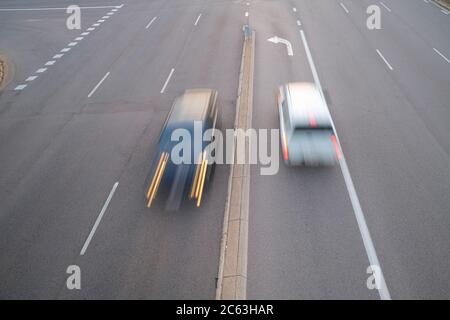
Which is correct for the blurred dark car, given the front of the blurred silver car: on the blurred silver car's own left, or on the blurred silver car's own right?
on the blurred silver car's own left

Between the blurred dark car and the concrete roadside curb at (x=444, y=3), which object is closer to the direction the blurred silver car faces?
the concrete roadside curb

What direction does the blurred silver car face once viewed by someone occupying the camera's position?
facing away from the viewer

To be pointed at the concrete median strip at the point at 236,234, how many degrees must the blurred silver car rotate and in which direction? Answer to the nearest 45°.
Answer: approximately 135° to its left

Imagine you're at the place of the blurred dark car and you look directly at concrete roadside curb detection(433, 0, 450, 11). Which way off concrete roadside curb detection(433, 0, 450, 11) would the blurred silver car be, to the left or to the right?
right

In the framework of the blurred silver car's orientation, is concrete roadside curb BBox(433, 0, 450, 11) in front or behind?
in front
